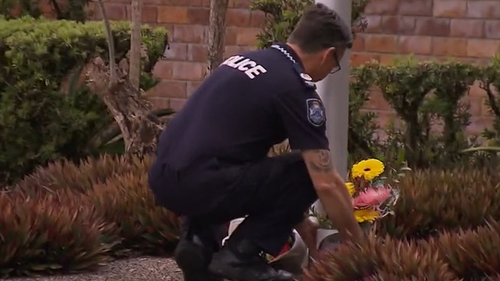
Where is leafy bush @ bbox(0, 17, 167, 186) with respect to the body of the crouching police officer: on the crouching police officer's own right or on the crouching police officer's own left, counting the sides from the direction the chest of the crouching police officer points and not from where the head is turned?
on the crouching police officer's own left

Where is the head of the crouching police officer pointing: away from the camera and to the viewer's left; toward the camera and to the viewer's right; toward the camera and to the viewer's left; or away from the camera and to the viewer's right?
away from the camera and to the viewer's right

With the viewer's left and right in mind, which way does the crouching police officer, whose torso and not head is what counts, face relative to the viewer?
facing away from the viewer and to the right of the viewer

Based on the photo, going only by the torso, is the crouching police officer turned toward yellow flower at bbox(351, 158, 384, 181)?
yes

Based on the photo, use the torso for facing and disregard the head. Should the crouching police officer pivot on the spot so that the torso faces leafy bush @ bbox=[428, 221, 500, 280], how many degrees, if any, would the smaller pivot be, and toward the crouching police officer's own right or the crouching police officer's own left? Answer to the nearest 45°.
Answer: approximately 45° to the crouching police officer's own right

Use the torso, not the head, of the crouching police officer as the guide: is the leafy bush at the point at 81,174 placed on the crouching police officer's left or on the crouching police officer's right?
on the crouching police officer's left

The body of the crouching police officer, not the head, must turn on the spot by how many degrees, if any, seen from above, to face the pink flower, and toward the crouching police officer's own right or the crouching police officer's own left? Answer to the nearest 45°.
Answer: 0° — they already face it

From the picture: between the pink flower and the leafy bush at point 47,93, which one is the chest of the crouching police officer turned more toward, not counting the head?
the pink flower

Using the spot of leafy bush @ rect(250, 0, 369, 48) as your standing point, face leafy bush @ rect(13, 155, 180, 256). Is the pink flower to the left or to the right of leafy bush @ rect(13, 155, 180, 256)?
left

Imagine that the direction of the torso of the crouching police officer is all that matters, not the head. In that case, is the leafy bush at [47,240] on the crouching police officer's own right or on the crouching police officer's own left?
on the crouching police officer's own left

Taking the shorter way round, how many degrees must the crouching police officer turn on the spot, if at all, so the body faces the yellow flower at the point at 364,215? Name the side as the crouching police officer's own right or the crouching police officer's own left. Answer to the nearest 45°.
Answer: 0° — they already face it
